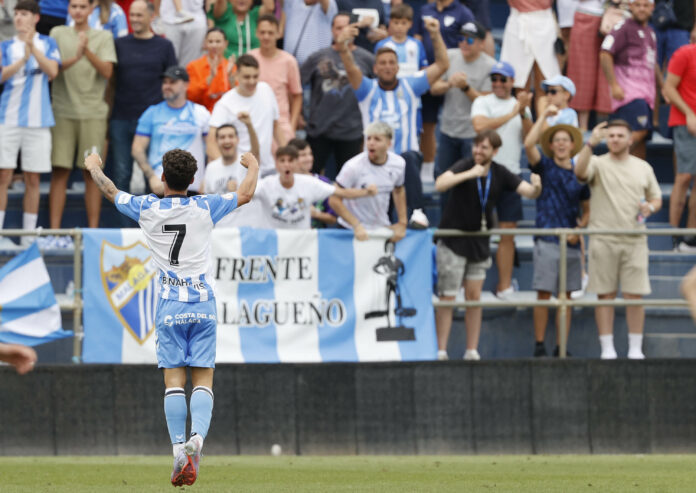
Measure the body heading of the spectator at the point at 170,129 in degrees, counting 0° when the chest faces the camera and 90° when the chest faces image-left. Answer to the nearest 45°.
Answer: approximately 0°

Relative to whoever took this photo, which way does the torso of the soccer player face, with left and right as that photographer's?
facing away from the viewer

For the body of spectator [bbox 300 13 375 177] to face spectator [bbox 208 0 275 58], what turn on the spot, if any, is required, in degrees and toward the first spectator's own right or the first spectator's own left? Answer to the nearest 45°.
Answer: approximately 135° to the first spectator's own right

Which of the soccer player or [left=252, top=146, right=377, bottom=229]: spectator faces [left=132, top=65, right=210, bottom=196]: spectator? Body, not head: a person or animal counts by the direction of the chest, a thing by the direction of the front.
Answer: the soccer player

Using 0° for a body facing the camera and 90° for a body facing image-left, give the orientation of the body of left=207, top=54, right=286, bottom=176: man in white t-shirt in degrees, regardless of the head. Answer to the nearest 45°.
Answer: approximately 0°

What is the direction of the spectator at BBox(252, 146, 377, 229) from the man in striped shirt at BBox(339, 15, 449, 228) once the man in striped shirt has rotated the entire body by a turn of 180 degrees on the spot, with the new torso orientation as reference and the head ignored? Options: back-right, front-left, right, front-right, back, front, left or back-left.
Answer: back-left

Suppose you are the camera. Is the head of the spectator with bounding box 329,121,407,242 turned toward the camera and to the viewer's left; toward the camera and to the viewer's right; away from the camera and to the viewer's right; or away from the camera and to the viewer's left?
toward the camera and to the viewer's left

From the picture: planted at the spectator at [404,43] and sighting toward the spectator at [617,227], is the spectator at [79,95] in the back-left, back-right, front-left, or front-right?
back-right

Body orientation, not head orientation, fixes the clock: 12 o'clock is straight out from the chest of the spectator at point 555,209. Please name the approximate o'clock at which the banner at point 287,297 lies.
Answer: The banner is roughly at 2 o'clock from the spectator.
